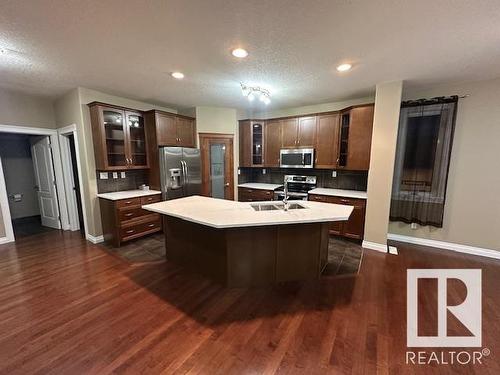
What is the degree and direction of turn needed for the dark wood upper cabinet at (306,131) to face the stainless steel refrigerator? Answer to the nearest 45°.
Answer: approximately 90° to its right

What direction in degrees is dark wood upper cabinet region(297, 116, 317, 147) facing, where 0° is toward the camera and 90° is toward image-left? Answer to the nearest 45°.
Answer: approximately 0°

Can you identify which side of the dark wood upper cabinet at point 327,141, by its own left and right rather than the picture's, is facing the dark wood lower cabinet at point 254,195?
right

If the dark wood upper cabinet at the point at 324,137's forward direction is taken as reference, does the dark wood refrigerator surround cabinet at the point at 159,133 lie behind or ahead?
ahead

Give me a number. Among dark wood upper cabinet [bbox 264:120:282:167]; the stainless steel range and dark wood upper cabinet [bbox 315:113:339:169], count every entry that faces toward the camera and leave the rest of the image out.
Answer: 3

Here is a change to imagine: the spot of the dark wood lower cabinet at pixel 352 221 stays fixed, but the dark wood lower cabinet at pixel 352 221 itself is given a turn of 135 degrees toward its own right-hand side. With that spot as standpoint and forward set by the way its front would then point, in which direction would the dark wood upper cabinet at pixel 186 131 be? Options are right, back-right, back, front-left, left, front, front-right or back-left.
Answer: left

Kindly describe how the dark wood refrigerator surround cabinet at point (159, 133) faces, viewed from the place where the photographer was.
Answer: facing the viewer and to the right of the viewer

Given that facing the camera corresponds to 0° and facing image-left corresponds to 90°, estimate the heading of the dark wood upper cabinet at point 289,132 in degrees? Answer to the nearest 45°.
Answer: approximately 0°

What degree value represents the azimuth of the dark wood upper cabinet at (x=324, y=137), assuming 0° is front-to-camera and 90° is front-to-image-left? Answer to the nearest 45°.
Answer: approximately 45°
